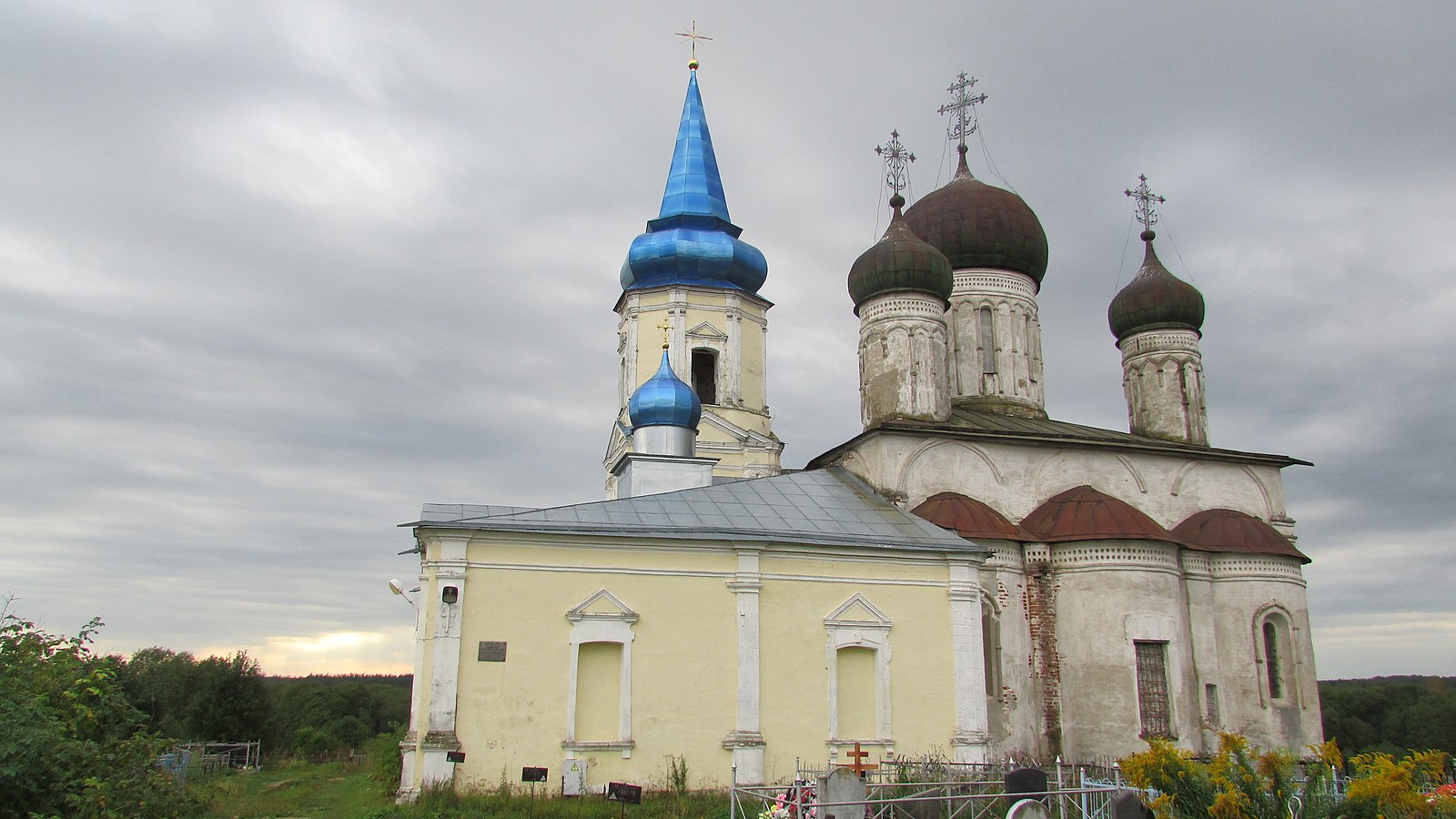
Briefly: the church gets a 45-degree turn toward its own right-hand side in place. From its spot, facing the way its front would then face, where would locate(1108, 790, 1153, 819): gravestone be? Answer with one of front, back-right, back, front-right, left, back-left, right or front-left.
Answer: back

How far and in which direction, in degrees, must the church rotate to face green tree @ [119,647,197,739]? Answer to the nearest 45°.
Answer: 0° — it already faces it

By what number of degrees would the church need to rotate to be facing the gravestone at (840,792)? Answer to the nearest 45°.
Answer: approximately 135° to its left

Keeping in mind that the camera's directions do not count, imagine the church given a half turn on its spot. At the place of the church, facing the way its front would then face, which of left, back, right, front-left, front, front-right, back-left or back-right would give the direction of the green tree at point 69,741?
right

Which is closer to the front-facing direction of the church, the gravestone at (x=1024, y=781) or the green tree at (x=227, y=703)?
the green tree

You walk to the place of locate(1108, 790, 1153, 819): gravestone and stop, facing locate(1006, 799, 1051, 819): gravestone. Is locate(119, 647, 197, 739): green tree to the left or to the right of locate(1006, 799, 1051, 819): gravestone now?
right

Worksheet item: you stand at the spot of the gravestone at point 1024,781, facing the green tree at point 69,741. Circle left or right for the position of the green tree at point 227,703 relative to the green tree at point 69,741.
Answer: right

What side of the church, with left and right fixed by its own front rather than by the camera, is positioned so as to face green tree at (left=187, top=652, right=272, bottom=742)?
front

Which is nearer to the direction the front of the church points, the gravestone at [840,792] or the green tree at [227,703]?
the green tree

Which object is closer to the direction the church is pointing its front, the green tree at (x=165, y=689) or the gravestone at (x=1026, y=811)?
the green tree

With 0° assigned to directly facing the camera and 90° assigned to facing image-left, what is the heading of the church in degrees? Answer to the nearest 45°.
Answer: approximately 135°

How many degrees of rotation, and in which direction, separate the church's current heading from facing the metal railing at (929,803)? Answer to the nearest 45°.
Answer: approximately 135° to its left
